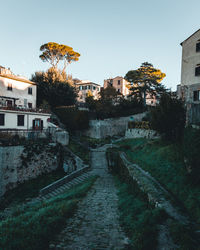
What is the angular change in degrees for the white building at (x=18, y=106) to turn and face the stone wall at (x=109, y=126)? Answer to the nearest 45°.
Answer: approximately 45° to its left

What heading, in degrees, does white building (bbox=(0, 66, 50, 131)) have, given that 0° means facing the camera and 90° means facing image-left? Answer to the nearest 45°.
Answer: approximately 315°

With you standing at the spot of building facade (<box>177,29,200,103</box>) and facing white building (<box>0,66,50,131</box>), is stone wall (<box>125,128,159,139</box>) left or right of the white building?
right

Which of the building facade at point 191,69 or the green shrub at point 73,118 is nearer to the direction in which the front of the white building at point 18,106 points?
the building facade
